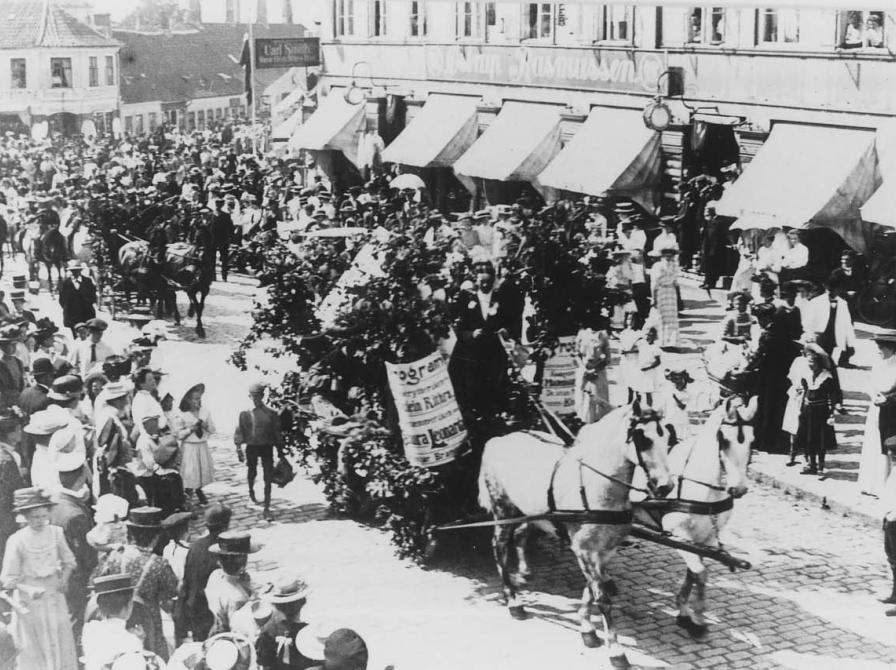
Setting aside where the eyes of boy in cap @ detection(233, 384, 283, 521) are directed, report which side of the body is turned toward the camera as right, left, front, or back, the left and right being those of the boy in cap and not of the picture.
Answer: front

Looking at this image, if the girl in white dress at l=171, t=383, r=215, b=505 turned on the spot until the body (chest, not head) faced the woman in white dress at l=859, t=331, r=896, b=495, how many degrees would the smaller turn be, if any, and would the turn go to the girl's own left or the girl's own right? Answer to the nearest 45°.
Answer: approximately 45° to the girl's own left

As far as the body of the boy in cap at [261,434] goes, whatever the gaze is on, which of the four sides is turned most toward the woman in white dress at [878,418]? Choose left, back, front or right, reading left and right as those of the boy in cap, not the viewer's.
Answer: left

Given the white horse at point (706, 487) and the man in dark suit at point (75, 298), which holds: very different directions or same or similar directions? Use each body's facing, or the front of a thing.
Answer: same or similar directions

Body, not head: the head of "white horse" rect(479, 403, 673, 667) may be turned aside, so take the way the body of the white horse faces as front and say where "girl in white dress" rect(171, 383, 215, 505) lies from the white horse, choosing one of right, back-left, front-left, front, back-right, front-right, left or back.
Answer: back

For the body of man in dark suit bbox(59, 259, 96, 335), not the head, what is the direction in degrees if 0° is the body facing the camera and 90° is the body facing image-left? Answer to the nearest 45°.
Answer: approximately 0°

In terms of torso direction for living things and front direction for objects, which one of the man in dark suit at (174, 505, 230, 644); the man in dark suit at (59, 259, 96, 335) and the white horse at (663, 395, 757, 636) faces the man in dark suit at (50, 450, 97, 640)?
the man in dark suit at (59, 259, 96, 335)

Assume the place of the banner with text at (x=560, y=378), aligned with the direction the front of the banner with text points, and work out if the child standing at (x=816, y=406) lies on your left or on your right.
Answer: on your left

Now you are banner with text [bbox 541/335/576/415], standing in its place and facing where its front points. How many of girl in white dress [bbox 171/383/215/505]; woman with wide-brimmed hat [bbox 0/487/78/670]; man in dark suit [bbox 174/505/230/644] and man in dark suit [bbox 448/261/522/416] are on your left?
0

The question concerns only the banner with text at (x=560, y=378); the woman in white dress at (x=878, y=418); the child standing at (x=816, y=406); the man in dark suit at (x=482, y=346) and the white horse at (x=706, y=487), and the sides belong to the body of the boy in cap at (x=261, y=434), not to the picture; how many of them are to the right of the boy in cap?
0

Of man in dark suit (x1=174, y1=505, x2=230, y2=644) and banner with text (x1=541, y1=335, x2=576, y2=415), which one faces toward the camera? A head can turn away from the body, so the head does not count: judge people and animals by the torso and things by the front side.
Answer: the banner with text

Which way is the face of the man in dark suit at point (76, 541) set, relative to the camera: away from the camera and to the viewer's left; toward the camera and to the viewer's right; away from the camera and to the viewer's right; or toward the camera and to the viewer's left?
away from the camera and to the viewer's right

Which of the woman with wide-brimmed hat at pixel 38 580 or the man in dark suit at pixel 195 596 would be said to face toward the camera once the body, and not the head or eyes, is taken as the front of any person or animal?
the woman with wide-brimmed hat

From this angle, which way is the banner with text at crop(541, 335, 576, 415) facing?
toward the camera

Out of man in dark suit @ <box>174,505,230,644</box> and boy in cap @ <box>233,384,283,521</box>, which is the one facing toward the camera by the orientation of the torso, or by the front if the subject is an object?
the boy in cap

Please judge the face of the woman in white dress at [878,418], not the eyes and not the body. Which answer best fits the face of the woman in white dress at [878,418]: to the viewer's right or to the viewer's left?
to the viewer's left

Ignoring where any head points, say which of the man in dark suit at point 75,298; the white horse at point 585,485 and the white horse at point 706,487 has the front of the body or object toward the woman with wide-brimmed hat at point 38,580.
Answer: the man in dark suit

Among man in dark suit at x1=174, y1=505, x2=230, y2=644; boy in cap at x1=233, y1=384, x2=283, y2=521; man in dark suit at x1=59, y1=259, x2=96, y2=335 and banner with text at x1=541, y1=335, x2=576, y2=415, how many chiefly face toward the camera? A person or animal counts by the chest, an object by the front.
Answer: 3
